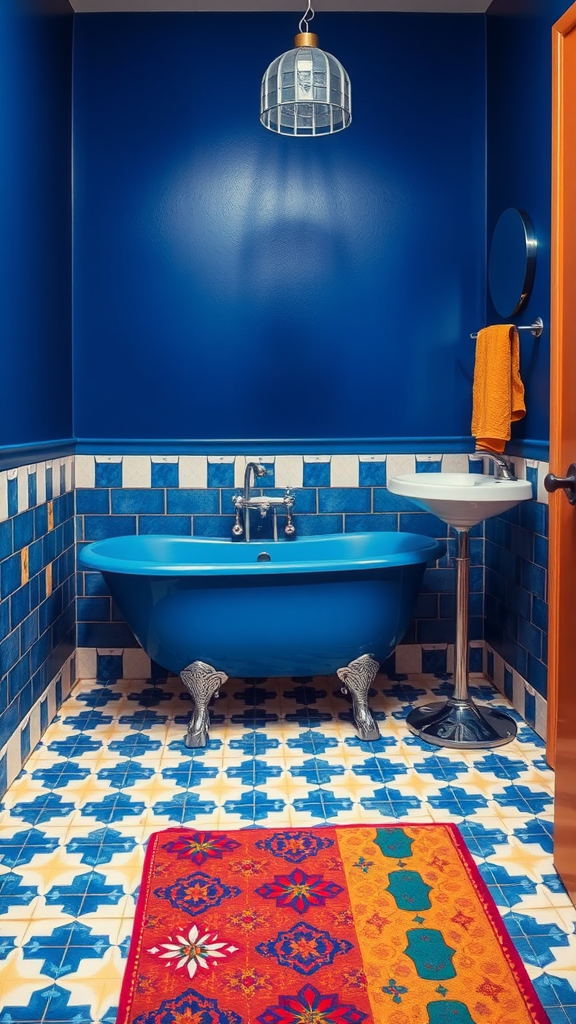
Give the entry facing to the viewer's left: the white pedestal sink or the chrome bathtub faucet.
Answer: the white pedestal sink

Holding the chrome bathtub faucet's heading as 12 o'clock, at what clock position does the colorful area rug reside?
The colorful area rug is roughly at 12 o'clock from the chrome bathtub faucet.

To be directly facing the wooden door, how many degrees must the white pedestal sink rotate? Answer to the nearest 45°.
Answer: approximately 90° to its left

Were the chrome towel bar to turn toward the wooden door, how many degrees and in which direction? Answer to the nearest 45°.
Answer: approximately 90° to its left

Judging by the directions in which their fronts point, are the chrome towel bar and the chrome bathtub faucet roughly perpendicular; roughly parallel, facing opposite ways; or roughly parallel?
roughly perpendicular

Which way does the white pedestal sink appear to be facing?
to the viewer's left

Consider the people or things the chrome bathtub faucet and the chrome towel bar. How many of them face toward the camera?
1

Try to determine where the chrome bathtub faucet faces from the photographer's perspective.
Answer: facing the viewer

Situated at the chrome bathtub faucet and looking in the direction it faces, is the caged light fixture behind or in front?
in front

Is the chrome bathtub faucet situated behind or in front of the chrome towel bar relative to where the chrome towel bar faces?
in front

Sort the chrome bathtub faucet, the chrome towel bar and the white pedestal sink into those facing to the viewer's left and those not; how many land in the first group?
2

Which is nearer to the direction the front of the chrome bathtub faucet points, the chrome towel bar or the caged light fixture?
the caged light fixture

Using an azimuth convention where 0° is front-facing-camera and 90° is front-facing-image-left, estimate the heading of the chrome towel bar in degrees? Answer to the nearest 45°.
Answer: approximately 90°
